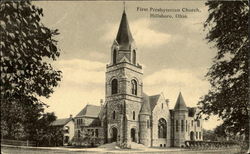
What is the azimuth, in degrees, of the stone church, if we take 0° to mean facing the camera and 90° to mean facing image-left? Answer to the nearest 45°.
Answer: approximately 315°
